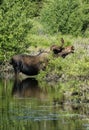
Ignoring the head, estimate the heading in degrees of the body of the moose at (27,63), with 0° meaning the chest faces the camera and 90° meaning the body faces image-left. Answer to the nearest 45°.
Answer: approximately 270°
